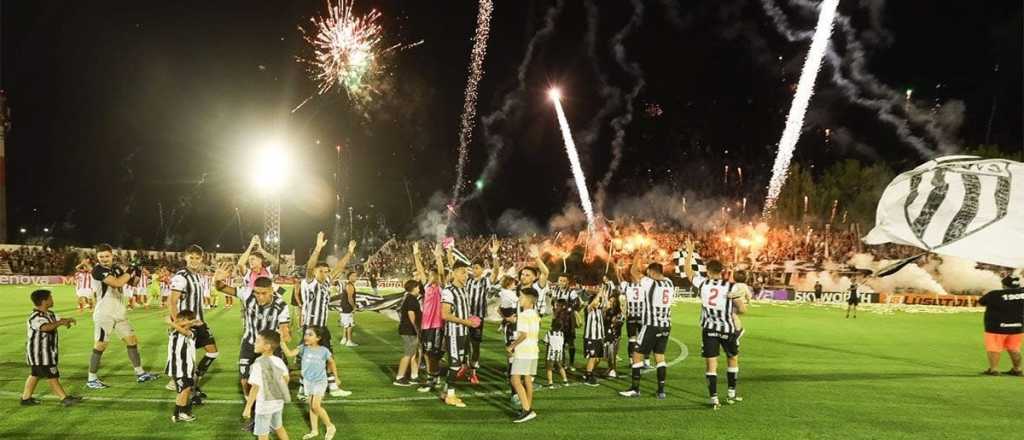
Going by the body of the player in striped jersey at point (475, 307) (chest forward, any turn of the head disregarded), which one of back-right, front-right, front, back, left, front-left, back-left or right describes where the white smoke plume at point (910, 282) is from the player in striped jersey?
back

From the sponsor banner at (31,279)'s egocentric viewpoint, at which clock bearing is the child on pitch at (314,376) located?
The child on pitch is roughly at 12 o'clock from the sponsor banner.

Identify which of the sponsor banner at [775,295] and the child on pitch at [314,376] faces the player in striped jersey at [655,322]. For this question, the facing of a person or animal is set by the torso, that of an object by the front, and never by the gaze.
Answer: the sponsor banner

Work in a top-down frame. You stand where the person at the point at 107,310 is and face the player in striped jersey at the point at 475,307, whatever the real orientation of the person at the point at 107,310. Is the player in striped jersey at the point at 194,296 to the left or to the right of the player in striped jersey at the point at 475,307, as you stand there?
right

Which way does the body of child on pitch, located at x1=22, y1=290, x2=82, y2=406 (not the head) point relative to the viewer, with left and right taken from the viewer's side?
facing to the right of the viewer

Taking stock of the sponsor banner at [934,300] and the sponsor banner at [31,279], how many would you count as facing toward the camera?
2

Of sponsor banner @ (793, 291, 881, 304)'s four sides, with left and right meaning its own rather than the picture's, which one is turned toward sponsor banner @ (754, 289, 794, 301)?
right

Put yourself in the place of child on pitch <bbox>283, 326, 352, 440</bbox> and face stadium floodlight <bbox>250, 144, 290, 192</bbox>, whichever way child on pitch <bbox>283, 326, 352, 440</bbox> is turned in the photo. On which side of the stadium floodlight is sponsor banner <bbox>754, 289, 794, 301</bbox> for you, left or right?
right

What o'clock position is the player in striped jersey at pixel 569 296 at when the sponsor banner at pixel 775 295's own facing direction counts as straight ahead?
The player in striped jersey is roughly at 12 o'clock from the sponsor banner.

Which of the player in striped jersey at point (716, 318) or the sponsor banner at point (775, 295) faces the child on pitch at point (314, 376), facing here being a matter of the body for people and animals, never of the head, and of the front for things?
the sponsor banner

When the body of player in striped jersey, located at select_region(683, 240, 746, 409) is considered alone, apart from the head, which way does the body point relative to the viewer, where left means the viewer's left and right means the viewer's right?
facing away from the viewer

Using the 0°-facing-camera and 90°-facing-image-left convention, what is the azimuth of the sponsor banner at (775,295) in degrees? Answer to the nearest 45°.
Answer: approximately 0°
